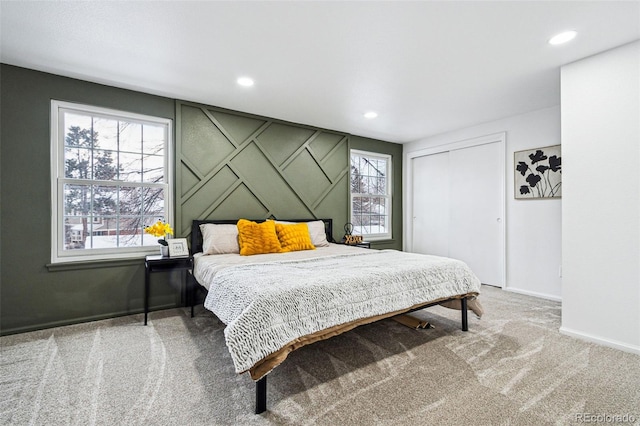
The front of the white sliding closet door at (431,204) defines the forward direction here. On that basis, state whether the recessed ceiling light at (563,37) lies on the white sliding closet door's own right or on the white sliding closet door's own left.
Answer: on the white sliding closet door's own left

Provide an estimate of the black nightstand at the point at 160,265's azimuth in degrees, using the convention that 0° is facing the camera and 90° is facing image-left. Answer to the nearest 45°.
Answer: approximately 0°

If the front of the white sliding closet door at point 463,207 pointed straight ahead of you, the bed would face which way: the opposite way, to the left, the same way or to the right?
to the left

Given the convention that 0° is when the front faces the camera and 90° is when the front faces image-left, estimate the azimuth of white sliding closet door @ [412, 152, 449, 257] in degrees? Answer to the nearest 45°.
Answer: approximately 45°

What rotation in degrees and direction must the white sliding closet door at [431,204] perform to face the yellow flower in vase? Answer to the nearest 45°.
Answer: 0° — it already faces it

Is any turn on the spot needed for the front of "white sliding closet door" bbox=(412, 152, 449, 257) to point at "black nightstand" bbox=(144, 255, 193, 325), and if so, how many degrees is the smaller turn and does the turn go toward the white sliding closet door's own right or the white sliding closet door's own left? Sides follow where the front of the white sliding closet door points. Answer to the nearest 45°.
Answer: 0° — it already faces it

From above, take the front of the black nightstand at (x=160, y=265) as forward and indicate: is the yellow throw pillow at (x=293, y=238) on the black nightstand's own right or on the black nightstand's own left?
on the black nightstand's own left

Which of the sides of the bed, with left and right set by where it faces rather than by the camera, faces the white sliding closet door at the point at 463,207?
left

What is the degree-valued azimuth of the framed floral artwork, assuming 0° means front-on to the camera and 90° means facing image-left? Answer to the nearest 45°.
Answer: approximately 45°

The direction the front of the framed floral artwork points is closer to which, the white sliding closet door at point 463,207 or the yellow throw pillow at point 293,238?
the yellow throw pillow
